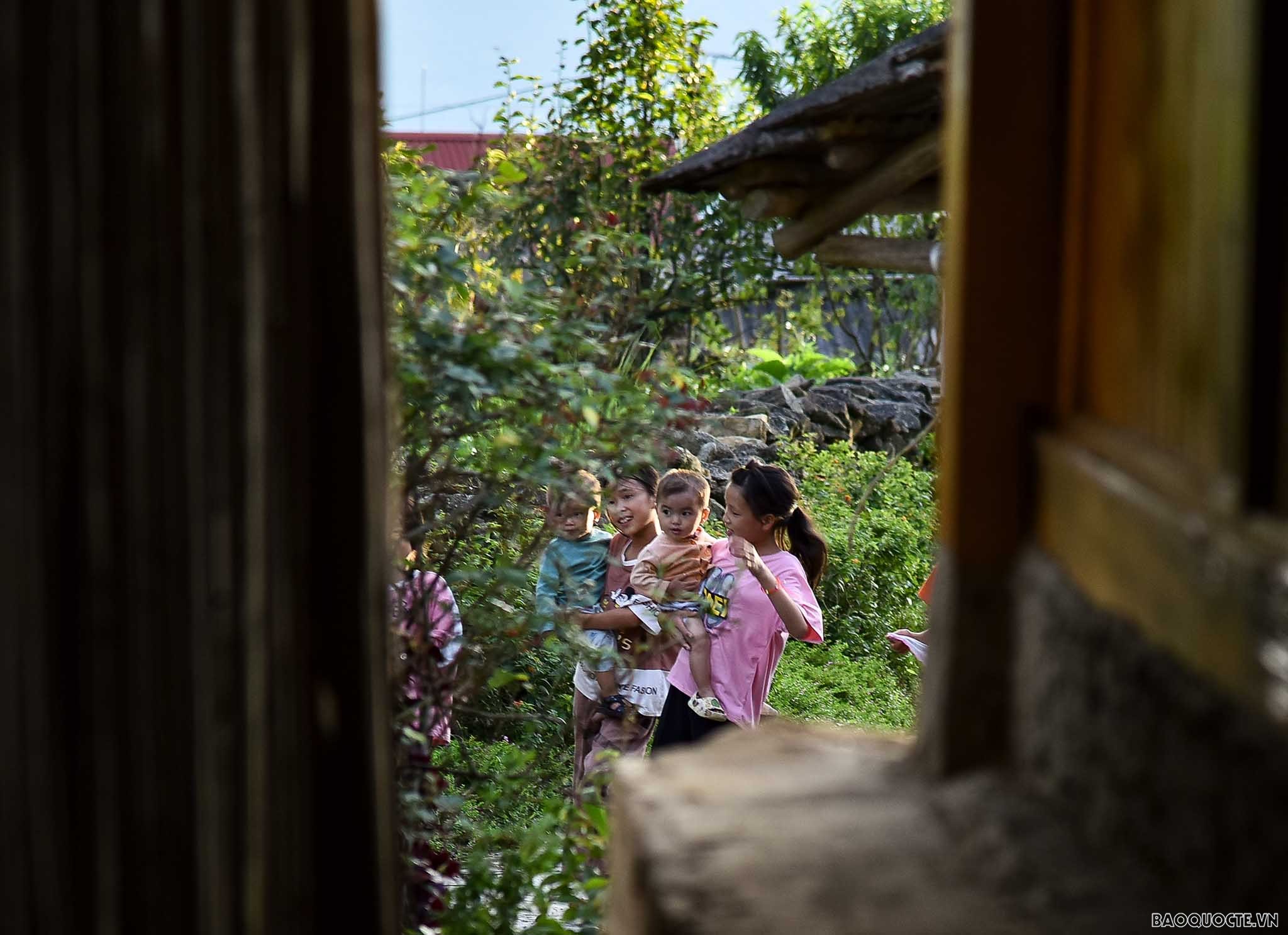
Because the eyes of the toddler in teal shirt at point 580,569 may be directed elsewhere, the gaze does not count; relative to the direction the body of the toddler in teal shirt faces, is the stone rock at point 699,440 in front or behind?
behind

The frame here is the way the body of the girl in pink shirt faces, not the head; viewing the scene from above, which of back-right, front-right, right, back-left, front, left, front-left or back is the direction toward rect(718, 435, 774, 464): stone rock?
back-right

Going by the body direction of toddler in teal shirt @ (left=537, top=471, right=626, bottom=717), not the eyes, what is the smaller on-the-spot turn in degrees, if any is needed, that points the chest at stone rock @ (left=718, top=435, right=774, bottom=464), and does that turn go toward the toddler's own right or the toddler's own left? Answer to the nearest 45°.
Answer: approximately 180°

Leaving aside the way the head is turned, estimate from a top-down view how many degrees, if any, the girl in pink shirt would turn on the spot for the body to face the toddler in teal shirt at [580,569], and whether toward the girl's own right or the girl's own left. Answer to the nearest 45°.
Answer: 0° — they already face them

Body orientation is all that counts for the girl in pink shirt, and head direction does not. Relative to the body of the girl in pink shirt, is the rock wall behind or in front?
behind

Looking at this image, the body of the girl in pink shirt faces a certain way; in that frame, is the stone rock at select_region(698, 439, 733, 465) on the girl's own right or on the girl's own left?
on the girl's own right

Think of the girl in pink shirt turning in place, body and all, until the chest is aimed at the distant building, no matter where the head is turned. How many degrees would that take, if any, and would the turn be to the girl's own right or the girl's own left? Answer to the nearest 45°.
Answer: approximately 135° to the girl's own right

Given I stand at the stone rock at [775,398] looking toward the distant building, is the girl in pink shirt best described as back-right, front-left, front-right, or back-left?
back-left

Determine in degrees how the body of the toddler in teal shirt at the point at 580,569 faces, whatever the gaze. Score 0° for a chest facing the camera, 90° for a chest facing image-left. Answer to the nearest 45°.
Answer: approximately 0°

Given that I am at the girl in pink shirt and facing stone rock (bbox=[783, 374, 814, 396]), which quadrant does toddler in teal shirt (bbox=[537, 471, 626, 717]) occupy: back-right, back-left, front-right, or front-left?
back-left

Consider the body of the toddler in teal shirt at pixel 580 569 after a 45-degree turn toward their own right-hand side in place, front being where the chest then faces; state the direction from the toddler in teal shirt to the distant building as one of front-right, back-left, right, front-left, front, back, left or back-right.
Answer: back-right
